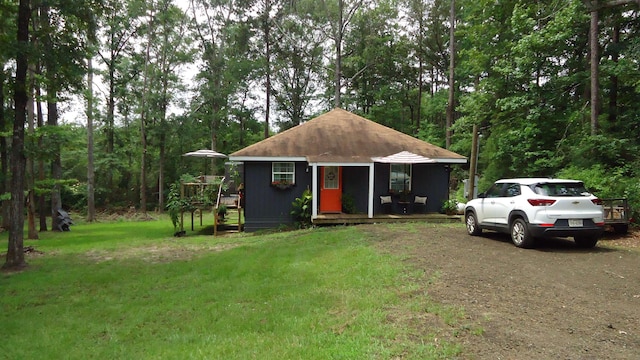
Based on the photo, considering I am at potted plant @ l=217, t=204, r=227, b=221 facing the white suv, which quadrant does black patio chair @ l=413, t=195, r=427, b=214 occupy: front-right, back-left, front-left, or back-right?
front-left

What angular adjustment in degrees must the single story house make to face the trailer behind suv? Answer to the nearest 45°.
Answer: approximately 45° to its left

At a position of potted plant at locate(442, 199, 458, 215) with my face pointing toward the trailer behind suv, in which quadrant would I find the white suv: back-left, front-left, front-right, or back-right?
front-right

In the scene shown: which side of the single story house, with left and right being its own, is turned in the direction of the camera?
front

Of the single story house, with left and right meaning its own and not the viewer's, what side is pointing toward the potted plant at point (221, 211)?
right

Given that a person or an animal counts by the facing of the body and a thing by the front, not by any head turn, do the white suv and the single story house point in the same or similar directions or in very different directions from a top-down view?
very different directions

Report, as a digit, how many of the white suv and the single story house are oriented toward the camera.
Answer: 1

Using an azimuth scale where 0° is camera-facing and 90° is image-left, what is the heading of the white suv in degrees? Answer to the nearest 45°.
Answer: approximately 135°

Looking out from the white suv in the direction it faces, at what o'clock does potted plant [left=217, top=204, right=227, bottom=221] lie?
The potted plant is roughly at 11 o'clock from the white suv.
